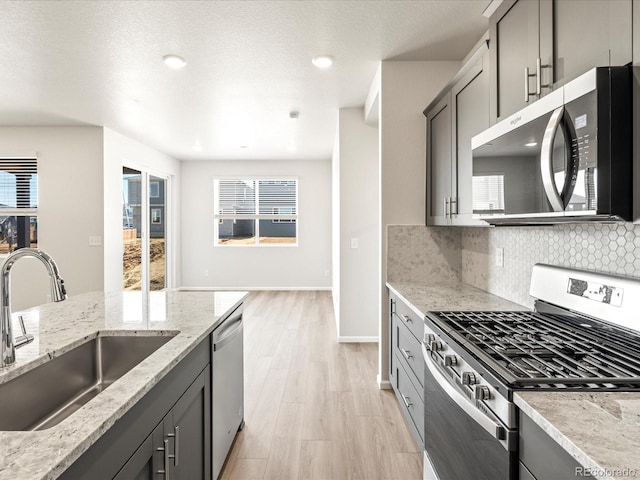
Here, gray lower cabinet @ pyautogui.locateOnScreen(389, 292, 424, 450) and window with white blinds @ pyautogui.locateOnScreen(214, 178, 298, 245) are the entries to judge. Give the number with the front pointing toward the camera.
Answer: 1

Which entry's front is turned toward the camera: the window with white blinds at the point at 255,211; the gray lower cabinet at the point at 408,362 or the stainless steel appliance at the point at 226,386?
the window with white blinds

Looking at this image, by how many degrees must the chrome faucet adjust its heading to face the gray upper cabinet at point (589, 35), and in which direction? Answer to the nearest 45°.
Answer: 0° — it already faces it

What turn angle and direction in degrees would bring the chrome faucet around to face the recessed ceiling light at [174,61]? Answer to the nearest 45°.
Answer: approximately 90° to its left

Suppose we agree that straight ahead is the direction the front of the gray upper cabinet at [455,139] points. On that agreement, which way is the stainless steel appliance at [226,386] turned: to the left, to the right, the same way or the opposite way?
the opposite way

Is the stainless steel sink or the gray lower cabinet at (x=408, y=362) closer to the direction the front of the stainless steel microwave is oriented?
the stainless steel sink

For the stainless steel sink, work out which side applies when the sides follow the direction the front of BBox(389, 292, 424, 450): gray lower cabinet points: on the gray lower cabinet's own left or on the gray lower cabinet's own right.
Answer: on the gray lower cabinet's own left

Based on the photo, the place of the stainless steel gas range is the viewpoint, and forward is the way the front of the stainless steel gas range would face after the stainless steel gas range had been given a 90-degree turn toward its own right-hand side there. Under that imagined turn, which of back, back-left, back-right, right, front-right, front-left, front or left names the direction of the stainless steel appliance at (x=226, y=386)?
front-left

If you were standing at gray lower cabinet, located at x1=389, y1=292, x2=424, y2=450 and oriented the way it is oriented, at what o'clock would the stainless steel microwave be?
The stainless steel microwave is roughly at 8 o'clock from the gray lower cabinet.

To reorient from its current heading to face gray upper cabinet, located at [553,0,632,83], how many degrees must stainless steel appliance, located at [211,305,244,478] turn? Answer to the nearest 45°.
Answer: approximately 45° to its right

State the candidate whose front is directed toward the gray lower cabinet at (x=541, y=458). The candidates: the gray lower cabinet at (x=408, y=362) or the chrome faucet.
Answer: the chrome faucet

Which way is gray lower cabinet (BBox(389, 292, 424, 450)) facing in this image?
to the viewer's left

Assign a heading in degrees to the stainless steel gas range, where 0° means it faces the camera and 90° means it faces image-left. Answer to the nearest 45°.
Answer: approximately 45°

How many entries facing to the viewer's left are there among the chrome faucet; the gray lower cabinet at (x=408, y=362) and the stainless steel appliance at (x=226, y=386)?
1

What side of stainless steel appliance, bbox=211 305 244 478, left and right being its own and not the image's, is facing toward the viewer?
right

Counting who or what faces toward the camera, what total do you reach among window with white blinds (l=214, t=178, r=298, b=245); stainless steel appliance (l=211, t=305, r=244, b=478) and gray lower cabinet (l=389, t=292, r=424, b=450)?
1
